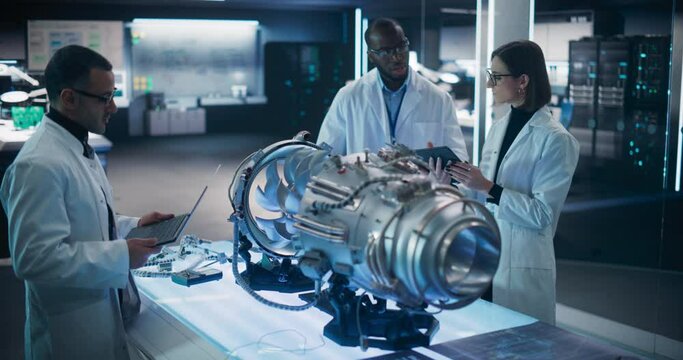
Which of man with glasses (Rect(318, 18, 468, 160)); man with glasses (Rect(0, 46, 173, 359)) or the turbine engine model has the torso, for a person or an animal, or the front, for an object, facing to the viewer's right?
man with glasses (Rect(0, 46, 173, 359))

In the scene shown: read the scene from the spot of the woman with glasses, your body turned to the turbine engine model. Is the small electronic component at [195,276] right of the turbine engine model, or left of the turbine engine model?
right

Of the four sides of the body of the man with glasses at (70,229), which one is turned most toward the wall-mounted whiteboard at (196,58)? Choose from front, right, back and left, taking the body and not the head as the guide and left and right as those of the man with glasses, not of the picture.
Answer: left

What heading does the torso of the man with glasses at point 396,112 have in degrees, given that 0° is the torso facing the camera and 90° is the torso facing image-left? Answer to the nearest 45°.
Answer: approximately 0°

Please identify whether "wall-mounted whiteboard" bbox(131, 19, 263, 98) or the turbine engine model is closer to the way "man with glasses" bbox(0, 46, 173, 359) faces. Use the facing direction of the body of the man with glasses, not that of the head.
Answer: the turbine engine model

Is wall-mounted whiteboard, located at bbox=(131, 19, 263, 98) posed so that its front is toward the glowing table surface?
yes

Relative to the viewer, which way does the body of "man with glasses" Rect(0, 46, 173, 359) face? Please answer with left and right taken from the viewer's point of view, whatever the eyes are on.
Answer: facing to the right of the viewer

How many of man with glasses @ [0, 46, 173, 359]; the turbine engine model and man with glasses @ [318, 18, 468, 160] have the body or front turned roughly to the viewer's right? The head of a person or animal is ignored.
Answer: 1

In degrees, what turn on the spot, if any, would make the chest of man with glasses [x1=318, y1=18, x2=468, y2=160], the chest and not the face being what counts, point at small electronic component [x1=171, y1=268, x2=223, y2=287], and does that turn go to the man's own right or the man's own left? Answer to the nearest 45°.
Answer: approximately 45° to the man's own right

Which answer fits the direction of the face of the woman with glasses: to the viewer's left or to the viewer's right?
to the viewer's left

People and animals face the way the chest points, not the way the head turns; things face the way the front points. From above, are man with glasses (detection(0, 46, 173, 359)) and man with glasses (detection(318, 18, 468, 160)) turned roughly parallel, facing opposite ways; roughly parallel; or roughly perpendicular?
roughly perpendicular

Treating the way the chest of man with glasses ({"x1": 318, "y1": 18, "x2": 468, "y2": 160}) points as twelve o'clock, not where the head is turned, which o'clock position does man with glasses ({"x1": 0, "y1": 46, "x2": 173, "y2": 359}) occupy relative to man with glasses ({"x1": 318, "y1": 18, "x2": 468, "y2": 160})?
man with glasses ({"x1": 0, "y1": 46, "x2": 173, "y2": 359}) is roughly at 1 o'clock from man with glasses ({"x1": 318, "y1": 18, "x2": 468, "y2": 160}).

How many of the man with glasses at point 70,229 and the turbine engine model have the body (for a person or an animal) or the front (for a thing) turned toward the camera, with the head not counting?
0

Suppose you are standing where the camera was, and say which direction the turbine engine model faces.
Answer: facing away from the viewer and to the left of the viewer

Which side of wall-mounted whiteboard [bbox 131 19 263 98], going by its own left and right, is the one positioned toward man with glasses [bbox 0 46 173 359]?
front
